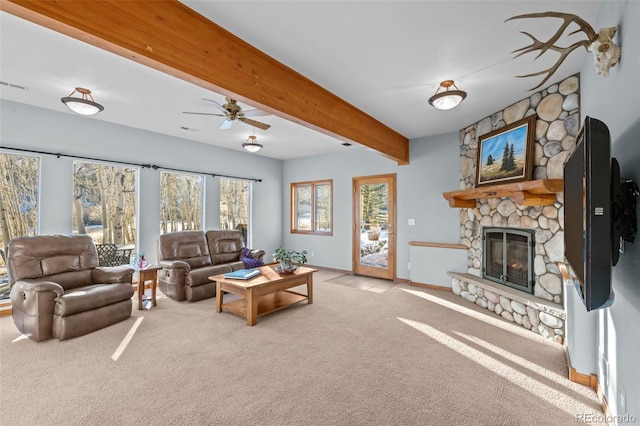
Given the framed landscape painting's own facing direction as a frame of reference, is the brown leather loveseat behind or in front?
in front

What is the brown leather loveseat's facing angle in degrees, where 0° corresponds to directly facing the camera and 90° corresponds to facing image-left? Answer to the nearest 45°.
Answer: approximately 315°

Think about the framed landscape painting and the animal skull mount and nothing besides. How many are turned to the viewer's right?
0

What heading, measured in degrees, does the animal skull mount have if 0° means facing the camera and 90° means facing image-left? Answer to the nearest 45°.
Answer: approximately 45°

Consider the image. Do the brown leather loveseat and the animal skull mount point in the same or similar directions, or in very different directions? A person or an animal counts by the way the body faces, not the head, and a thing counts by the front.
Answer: very different directions

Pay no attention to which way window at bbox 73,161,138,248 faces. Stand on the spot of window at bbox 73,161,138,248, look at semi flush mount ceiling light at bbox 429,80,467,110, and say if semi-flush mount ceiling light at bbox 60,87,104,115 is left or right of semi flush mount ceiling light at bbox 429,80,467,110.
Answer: right

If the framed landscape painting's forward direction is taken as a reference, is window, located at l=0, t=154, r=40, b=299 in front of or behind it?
in front

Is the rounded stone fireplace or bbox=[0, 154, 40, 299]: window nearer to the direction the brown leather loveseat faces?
the rounded stone fireplace

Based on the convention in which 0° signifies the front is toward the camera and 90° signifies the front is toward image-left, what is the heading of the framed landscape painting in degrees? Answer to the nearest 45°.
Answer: approximately 45°

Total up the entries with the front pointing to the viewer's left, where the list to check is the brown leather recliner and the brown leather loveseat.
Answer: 0
